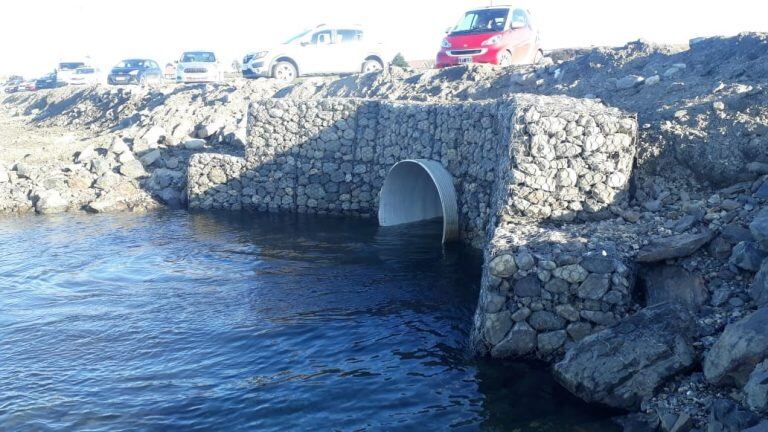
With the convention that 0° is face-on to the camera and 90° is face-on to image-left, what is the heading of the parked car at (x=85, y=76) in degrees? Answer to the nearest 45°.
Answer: approximately 45°

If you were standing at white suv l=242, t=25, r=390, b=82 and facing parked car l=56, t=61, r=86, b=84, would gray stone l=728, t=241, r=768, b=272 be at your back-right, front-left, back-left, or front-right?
back-left

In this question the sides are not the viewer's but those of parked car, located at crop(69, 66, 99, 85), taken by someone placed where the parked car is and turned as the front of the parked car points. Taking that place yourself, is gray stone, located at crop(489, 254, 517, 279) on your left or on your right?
on your left

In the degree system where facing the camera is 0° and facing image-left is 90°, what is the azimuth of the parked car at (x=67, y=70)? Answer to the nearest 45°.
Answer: approximately 45°

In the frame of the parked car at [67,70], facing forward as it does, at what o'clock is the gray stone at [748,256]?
The gray stone is roughly at 10 o'clock from the parked car.

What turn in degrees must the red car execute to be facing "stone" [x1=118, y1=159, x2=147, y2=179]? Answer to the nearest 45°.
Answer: approximately 45° to its right

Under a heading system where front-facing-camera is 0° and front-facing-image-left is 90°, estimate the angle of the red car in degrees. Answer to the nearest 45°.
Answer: approximately 45°
